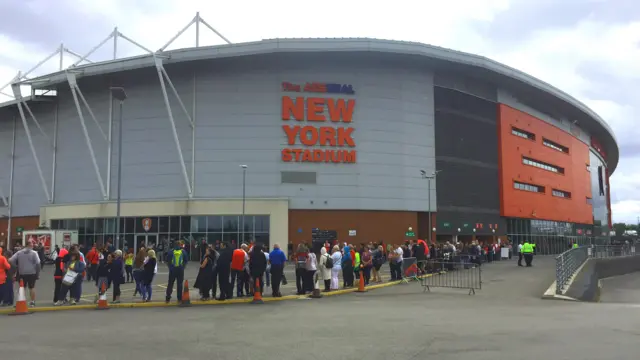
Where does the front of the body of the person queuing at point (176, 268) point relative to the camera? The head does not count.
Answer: away from the camera

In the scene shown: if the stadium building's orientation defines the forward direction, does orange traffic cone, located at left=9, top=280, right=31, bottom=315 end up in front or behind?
in front

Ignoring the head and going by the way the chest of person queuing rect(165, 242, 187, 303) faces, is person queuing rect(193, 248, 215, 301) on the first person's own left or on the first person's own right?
on the first person's own right
